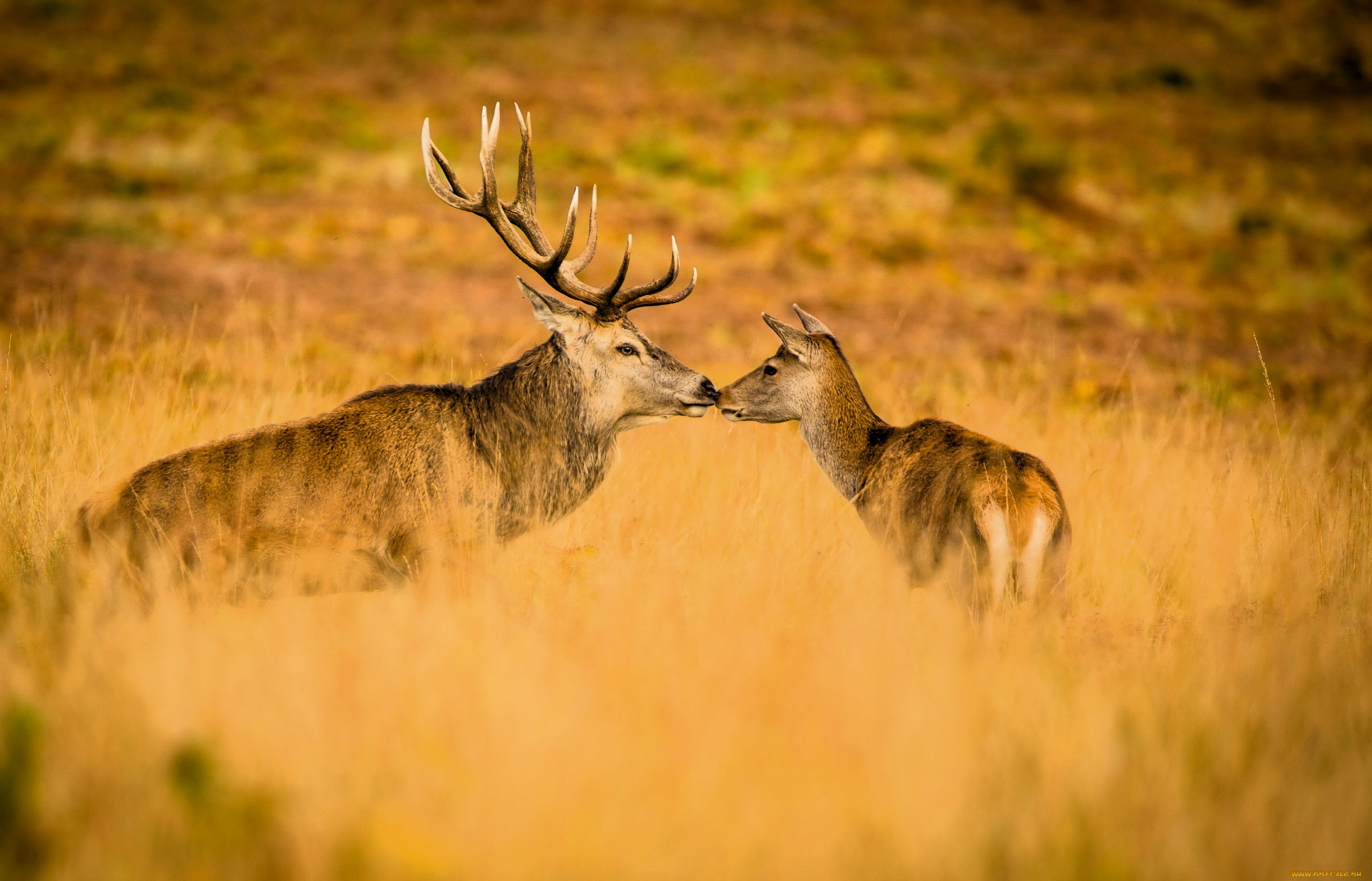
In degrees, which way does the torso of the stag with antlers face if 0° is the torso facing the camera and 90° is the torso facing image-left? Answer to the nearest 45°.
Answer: approximately 270°

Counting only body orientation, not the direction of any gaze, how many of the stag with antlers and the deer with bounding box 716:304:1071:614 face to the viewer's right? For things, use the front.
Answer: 1

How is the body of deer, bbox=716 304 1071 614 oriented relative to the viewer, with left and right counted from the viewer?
facing away from the viewer and to the left of the viewer

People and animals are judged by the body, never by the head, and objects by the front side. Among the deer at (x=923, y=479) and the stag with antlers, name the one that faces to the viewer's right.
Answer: the stag with antlers

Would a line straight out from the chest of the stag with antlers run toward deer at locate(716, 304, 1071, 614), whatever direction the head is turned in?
yes

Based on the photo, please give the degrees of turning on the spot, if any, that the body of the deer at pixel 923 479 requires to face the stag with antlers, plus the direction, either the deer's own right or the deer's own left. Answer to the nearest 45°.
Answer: approximately 45° to the deer's own left
